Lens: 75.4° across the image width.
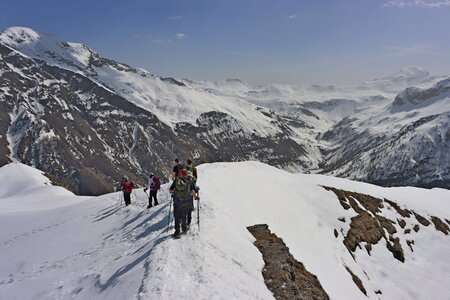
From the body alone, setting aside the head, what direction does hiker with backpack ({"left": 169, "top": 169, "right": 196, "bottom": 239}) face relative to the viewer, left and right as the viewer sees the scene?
facing away from the viewer

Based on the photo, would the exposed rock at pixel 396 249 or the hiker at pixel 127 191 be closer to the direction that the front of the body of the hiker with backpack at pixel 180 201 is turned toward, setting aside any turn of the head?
the hiker

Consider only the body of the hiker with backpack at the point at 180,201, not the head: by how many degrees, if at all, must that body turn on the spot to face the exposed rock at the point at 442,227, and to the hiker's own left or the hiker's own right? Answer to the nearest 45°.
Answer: approximately 45° to the hiker's own right

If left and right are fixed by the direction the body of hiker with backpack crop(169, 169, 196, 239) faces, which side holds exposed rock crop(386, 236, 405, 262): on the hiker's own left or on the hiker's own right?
on the hiker's own right

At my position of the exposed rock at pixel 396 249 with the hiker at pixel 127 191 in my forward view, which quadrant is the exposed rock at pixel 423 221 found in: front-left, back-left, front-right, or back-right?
back-right

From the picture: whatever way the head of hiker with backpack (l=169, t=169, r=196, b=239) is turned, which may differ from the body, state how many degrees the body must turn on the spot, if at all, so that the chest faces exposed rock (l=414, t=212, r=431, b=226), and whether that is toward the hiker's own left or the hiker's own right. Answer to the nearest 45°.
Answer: approximately 45° to the hiker's own right

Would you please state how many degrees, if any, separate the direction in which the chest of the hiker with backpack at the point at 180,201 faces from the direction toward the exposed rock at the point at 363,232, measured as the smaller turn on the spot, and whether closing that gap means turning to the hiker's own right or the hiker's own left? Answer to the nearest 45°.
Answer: approximately 45° to the hiker's own right

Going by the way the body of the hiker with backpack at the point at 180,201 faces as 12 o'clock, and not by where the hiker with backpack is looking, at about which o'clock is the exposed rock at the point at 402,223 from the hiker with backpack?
The exposed rock is roughly at 2 o'clock from the hiker with backpack.
